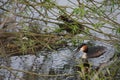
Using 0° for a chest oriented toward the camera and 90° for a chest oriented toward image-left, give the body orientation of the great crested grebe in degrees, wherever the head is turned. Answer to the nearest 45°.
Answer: approximately 90°
